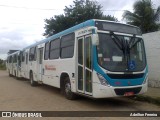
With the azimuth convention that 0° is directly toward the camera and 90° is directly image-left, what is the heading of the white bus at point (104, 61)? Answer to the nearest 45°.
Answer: approximately 315°

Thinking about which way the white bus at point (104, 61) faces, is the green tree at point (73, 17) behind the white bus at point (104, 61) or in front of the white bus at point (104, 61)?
behind

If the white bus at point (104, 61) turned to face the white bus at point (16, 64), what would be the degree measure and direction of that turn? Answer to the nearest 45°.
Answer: approximately 180°
